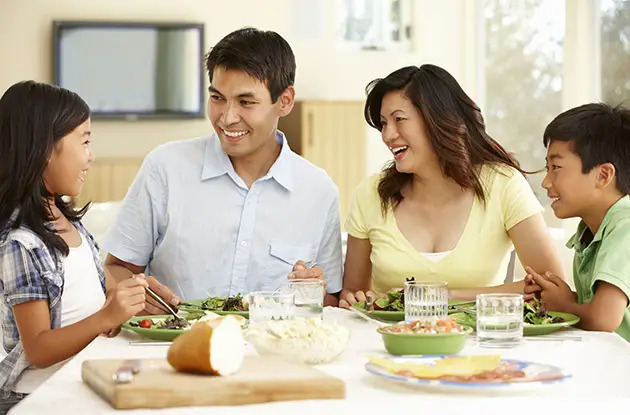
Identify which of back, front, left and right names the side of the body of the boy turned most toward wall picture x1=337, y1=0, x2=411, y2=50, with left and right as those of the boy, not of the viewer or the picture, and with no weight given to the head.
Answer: right

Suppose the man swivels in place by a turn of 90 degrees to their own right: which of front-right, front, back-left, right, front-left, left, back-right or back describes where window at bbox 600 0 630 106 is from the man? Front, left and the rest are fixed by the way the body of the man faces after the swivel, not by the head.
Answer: back-right

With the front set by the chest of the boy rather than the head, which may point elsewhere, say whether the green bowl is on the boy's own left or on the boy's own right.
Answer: on the boy's own left

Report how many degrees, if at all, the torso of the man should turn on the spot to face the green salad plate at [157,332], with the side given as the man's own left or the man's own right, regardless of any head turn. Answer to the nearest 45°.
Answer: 0° — they already face it

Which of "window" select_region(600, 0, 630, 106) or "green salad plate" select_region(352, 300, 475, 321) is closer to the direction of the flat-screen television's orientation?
the green salad plate

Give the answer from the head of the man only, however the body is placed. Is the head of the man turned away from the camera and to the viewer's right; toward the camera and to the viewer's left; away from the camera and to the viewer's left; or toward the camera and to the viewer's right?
toward the camera and to the viewer's left

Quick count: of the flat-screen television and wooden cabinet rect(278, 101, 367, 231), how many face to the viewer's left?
0

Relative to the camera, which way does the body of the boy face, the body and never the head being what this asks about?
to the viewer's left

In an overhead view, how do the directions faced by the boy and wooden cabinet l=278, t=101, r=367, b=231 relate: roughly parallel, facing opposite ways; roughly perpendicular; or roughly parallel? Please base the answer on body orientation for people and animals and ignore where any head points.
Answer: roughly perpendicular

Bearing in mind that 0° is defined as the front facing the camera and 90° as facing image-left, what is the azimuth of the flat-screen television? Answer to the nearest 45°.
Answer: approximately 0°

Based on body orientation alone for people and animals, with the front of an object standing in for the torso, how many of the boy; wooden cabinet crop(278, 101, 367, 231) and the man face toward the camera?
2
